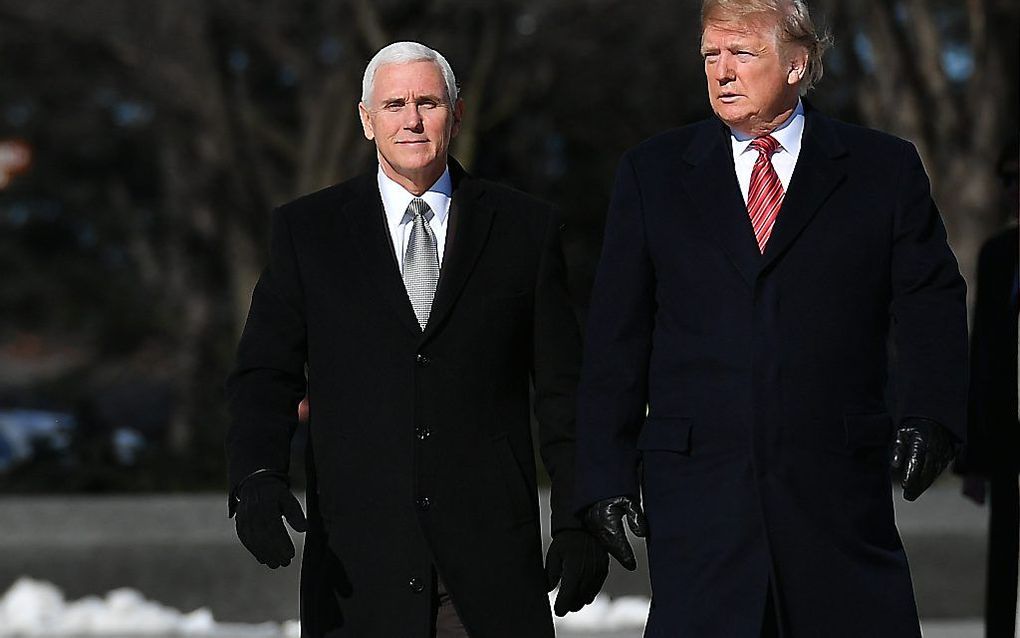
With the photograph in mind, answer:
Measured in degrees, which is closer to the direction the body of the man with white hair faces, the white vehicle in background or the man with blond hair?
the man with blond hair

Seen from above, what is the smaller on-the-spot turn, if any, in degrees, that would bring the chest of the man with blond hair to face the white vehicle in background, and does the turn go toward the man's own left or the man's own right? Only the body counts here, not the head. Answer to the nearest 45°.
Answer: approximately 135° to the man's own right

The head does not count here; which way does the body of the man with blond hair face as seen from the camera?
toward the camera

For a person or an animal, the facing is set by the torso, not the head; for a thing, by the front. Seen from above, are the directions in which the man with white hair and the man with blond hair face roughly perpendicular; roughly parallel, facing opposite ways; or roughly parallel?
roughly parallel

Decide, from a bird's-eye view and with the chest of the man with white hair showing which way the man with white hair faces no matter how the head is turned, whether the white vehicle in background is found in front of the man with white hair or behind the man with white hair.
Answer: behind

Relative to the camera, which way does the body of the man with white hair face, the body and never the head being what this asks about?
toward the camera

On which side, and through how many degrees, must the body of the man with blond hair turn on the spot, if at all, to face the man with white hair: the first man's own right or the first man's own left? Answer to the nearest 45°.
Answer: approximately 90° to the first man's own right

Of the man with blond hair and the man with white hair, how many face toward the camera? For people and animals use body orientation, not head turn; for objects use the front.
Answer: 2

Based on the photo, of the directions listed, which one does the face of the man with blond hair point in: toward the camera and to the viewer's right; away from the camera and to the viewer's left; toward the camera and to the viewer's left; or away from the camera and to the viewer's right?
toward the camera and to the viewer's left

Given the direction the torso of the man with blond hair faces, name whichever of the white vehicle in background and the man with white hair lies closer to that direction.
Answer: the man with white hair
